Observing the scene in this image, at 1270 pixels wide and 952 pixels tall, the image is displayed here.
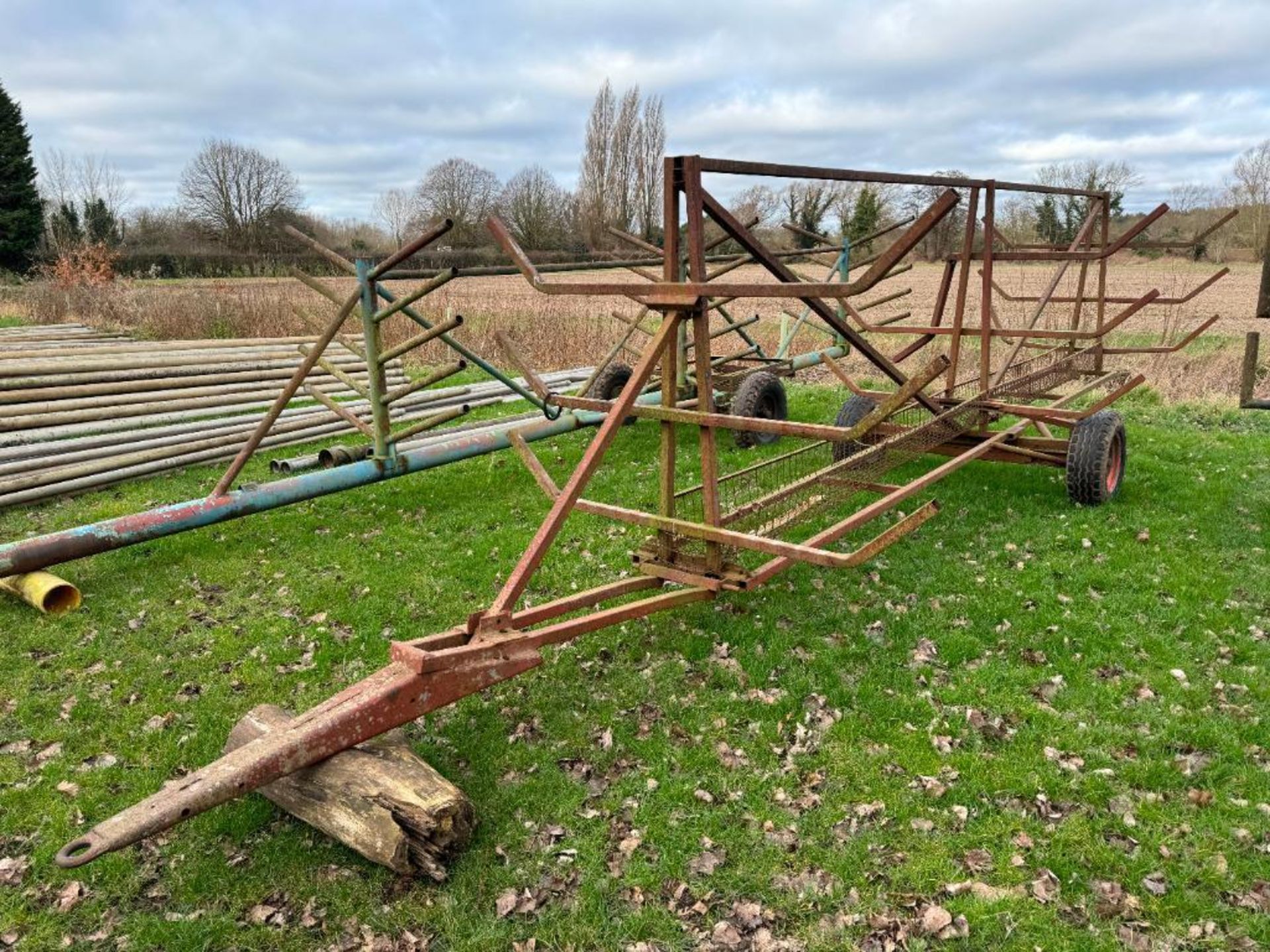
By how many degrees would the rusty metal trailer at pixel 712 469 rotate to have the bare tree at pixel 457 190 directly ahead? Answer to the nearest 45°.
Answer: approximately 135° to its right

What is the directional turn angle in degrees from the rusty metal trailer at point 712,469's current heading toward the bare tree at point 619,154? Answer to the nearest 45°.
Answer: approximately 135° to its right

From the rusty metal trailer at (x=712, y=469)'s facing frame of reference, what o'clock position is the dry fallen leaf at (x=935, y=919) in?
The dry fallen leaf is roughly at 10 o'clock from the rusty metal trailer.

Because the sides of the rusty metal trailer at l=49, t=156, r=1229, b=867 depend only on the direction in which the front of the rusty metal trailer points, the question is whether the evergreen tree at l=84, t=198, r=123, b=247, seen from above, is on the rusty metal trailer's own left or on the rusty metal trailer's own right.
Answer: on the rusty metal trailer's own right

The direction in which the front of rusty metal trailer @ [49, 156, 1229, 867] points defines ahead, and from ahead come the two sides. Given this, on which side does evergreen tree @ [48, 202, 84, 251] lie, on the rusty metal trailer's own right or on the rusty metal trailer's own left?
on the rusty metal trailer's own right

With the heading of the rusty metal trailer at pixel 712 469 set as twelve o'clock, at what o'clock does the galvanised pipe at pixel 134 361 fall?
The galvanised pipe is roughly at 3 o'clock from the rusty metal trailer.

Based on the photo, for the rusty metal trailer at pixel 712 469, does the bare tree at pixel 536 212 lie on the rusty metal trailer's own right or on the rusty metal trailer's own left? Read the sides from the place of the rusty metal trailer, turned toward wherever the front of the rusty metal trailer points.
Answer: on the rusty metal trailer's own right

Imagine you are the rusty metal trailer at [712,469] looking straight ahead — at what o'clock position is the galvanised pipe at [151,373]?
The galvanised pipe is roughly at 3 o'clock from the rusty metal trailer.

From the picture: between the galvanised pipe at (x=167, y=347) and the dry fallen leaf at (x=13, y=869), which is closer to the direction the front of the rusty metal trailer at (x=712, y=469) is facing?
the dry fallen leaf

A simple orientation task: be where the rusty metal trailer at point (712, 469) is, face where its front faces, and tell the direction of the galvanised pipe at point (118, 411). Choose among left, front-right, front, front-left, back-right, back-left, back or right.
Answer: right

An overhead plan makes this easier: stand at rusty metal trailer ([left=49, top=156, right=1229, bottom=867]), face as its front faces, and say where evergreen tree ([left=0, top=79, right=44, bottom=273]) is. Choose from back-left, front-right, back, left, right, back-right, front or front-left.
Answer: right

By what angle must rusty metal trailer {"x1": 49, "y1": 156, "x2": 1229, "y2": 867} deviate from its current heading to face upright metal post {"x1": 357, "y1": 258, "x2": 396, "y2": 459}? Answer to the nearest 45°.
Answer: approximately 90° to its right

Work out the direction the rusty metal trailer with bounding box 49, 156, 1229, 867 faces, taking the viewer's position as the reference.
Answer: facing the viewer and to the left of the viewer

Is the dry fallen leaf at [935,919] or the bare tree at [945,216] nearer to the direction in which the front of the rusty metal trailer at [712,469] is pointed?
the dry fallen leaf

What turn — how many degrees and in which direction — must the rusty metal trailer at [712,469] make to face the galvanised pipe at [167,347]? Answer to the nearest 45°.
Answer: approximately 90° to its right

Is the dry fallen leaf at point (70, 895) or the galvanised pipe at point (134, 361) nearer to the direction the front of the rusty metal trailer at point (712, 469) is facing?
the dry fallen leaf
